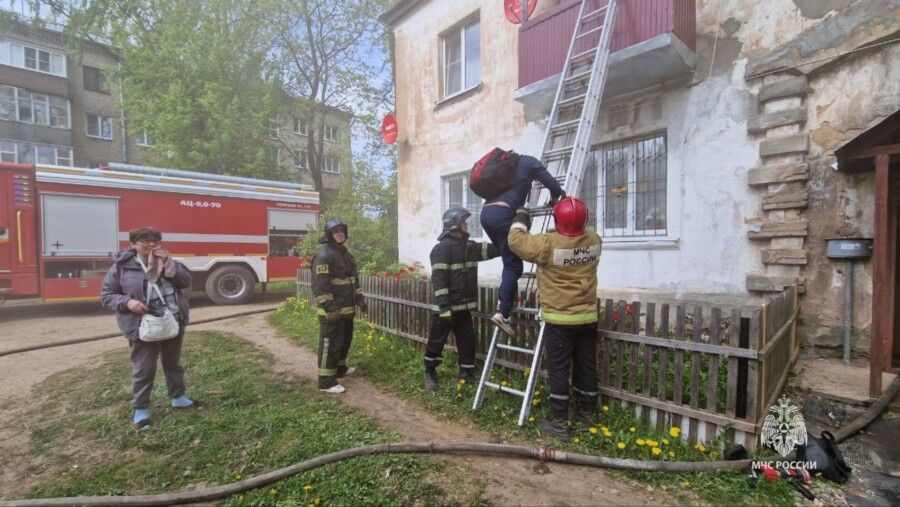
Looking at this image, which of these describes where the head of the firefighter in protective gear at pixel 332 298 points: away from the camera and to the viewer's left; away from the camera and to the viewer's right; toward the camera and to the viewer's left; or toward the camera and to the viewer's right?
toward the camera and to the viewer's right

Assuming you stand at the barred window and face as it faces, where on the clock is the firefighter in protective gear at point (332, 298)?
The firefighter in protective gear is roughly at 12 o'clock from the barred window.

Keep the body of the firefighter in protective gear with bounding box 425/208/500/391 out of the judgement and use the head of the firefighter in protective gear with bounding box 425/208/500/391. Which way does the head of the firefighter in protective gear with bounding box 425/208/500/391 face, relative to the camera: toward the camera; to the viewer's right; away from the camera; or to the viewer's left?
to the viewer's right

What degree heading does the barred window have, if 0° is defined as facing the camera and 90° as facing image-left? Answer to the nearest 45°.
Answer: approximately 45°

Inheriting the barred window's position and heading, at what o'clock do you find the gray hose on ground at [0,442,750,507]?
The gray hose on ground is roughly at 11 o'clock from the barred window.

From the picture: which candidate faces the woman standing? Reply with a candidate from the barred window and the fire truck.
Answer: the barred window

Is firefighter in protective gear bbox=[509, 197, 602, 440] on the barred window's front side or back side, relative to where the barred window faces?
on the front side

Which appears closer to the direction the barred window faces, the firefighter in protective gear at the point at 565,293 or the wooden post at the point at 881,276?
the firefighter in protective gear

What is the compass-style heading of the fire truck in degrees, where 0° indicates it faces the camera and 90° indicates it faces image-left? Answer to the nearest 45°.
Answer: approximately 90°
